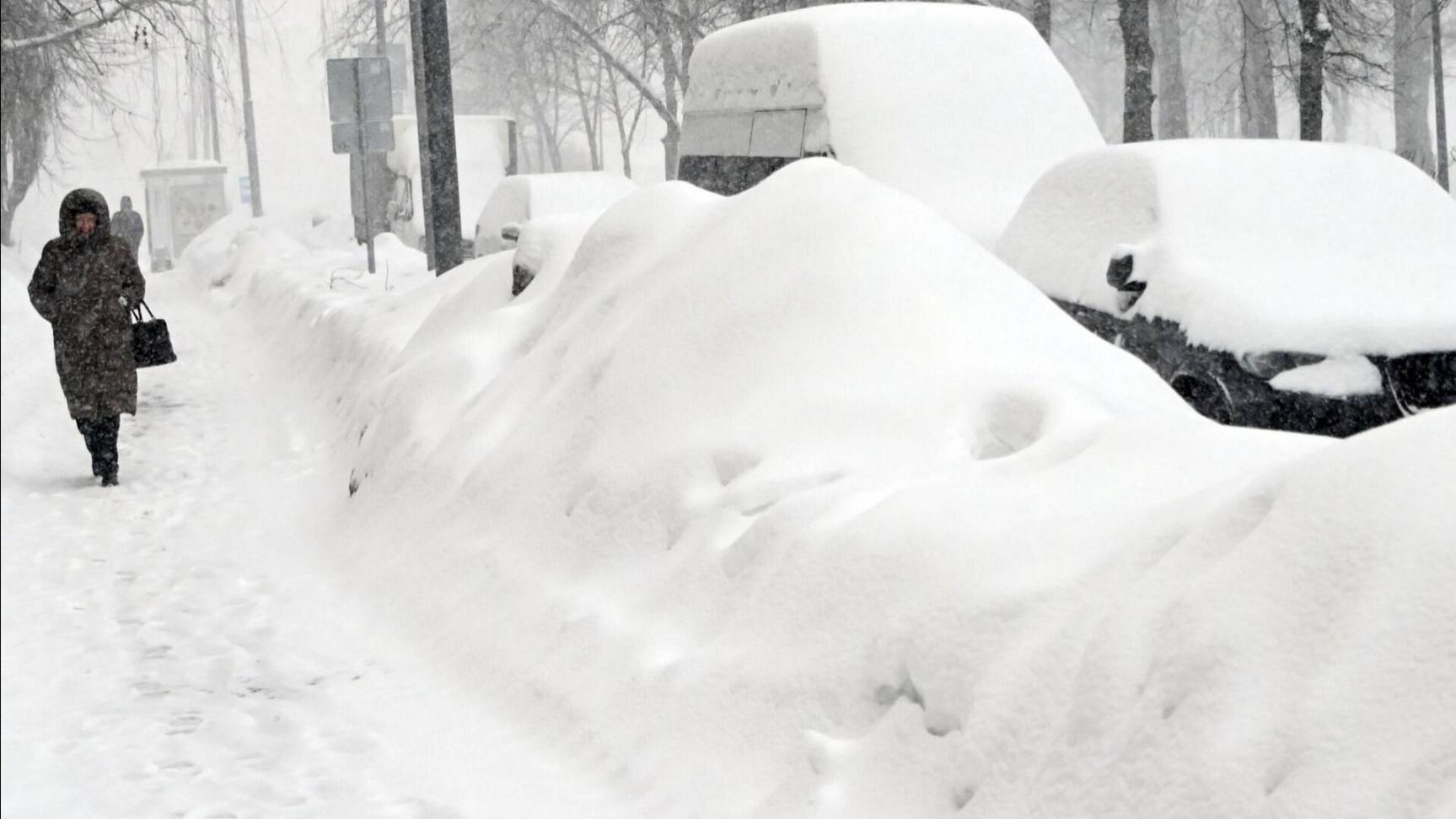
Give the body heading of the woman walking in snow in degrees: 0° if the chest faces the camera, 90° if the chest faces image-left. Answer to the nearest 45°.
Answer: approximately 0°

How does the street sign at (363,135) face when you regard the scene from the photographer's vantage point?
facing away from the viewer

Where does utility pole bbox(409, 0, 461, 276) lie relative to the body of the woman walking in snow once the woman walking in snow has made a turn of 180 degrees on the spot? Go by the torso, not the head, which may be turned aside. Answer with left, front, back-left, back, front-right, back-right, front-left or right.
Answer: front-right

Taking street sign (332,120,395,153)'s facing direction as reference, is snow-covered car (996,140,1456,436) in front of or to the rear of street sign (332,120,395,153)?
to the rear

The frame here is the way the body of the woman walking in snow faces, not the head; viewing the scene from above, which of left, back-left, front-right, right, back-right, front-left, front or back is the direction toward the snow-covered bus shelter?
back

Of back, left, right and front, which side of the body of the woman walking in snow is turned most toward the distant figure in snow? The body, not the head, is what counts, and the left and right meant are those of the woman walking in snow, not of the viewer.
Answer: back
